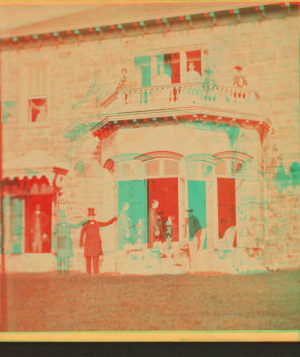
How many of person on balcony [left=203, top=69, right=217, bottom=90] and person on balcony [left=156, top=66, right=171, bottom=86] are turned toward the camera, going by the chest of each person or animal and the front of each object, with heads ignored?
2

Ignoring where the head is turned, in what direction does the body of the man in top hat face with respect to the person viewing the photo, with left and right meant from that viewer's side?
facing the viewer

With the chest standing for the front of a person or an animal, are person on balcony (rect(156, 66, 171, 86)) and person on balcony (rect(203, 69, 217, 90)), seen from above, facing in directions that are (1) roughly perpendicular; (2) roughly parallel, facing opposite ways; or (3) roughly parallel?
roughly parallel

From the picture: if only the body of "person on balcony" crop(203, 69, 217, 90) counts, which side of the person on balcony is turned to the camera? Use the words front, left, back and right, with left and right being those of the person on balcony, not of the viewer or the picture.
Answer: front

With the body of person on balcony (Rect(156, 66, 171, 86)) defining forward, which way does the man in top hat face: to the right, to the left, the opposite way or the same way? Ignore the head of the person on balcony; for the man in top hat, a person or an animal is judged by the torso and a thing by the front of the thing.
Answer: the same way

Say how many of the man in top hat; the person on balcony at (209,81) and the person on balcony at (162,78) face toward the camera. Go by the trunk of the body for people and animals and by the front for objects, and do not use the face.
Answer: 3

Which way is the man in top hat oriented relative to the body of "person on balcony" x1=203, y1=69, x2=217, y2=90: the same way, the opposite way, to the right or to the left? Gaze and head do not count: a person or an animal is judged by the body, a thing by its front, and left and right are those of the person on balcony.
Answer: the same way

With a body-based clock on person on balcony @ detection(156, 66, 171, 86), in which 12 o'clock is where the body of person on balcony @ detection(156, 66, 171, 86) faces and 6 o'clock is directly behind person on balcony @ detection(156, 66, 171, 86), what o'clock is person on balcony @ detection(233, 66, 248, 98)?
person on balcony @ detection(233, 66, 248, 98) is roughly at 9 o'clock from person on balcony @ detection(156, 66, 171, 86).

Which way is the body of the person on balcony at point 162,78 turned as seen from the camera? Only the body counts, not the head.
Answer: toward the camera
